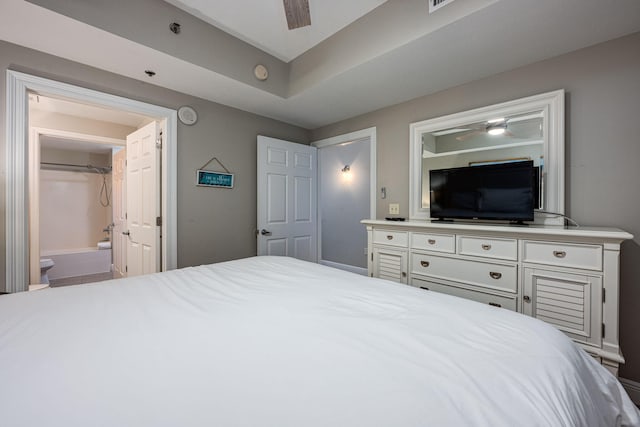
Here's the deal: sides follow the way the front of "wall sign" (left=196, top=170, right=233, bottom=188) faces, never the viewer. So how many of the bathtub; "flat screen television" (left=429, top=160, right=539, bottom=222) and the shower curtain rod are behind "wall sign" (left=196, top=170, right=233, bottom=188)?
2

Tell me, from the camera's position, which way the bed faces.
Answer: facing away from the viewer and to the right of the viewer

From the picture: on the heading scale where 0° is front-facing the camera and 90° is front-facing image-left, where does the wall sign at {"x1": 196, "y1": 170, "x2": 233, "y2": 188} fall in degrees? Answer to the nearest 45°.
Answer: approximately 315°

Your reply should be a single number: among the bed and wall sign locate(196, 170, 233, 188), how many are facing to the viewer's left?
0

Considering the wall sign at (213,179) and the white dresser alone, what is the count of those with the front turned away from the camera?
0

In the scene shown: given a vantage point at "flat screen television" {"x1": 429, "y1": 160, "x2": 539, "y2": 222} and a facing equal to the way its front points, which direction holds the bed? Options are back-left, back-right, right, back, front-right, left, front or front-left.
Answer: front-left

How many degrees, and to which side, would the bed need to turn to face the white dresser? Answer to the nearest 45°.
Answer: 0° — it already faces it

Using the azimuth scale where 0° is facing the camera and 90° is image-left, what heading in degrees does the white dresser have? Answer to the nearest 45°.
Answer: approximately 45°

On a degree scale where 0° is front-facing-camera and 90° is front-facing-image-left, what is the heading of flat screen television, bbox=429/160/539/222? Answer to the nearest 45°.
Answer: approximately 45°

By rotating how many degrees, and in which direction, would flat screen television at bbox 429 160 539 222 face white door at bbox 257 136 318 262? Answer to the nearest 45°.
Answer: approximately 45° to its right

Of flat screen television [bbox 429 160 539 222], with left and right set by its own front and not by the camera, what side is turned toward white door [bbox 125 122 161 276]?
right

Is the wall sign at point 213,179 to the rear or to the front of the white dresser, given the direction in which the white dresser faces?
to the front

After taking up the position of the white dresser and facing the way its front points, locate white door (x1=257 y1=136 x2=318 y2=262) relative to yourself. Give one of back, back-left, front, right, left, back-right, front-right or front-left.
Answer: front-right

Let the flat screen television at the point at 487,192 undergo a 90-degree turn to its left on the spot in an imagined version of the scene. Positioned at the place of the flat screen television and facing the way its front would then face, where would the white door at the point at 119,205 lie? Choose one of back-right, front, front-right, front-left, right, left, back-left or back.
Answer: back-right
